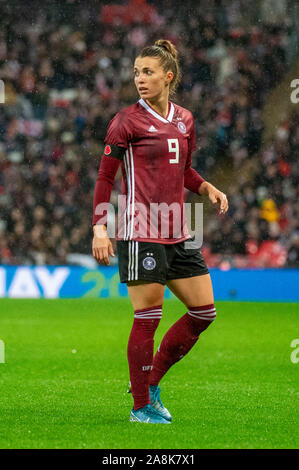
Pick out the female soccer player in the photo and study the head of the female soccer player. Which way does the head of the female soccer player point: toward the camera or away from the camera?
toward the camera

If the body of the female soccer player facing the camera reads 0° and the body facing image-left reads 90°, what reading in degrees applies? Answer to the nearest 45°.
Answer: approximately 315°
